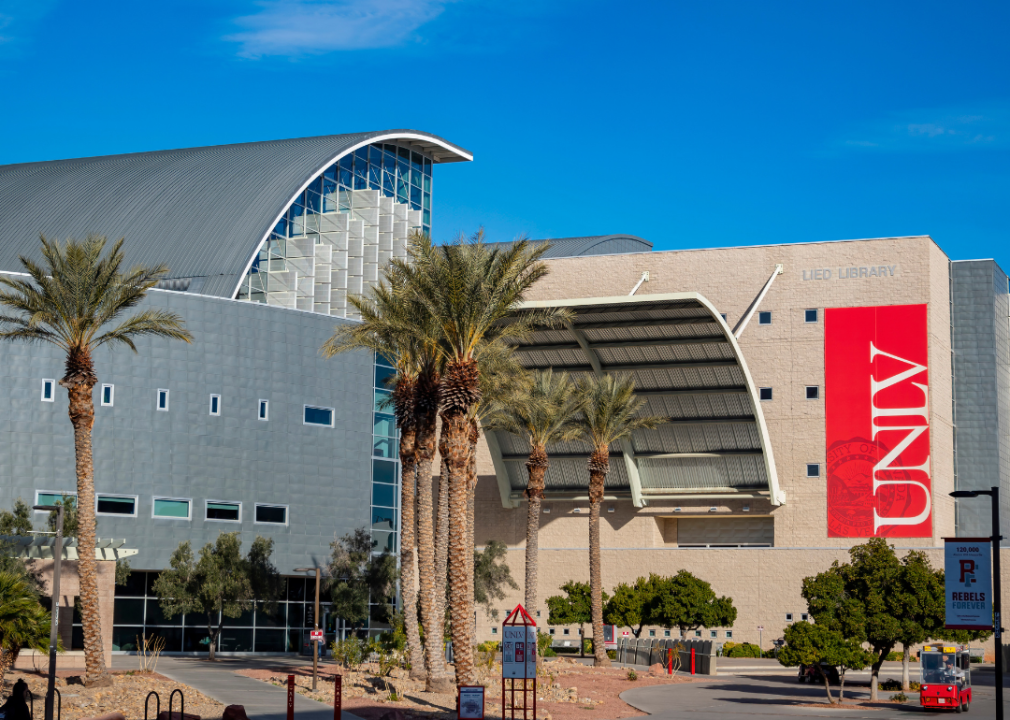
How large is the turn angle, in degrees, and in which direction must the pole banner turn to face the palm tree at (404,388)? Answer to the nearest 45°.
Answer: approximately 135° to its right

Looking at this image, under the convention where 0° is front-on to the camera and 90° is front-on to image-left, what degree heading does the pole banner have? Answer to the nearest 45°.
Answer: approximately 0°

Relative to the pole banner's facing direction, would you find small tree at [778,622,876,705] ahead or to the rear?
to the rear

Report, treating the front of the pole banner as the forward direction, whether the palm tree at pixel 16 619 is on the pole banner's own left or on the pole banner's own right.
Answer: on the pole banner's own right
